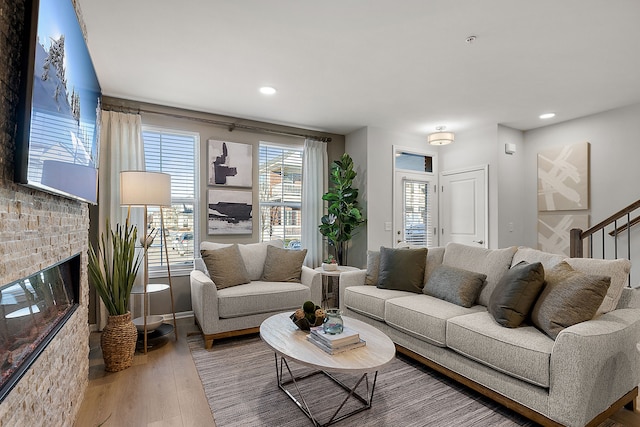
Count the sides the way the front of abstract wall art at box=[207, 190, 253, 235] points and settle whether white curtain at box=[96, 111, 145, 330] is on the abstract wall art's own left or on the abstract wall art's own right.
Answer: on the abstract wall art's own right

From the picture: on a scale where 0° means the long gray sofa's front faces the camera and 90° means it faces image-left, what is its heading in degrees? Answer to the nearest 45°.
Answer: approximately 45°

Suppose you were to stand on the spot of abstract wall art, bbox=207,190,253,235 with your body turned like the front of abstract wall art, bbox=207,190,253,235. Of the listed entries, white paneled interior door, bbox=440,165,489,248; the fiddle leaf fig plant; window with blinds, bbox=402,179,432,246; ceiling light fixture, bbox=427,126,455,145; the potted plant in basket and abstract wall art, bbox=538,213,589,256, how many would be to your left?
5

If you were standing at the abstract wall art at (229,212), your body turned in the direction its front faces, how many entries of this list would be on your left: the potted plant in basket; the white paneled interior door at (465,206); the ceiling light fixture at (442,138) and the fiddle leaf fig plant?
3

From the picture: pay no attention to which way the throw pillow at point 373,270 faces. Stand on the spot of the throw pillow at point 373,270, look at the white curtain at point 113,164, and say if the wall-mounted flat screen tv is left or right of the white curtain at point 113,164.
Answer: left

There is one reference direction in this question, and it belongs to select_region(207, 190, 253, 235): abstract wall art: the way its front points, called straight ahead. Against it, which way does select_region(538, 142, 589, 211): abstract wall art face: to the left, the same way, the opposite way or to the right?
to the right
